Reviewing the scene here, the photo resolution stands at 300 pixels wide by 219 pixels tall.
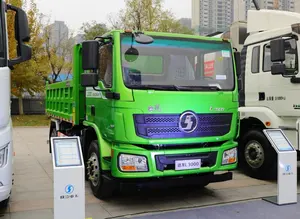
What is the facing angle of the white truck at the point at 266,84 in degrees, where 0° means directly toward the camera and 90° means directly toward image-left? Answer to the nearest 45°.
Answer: approximately 315°

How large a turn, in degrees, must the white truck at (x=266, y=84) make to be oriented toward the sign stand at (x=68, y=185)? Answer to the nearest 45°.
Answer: approximately 90° to its right

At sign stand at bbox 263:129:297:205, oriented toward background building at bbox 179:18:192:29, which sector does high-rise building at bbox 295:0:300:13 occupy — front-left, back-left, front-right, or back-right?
front-right

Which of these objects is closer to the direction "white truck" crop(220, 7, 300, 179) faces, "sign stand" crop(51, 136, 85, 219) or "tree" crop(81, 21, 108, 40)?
the sign stand

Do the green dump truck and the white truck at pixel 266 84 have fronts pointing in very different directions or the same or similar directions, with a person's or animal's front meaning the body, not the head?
same or similar directions

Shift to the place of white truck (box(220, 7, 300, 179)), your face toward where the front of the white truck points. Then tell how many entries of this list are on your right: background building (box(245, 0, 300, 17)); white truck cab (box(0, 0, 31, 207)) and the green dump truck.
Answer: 2

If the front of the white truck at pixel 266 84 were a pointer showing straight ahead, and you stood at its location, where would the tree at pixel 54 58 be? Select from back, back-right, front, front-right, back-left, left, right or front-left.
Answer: back

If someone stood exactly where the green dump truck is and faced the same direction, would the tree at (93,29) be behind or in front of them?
behind

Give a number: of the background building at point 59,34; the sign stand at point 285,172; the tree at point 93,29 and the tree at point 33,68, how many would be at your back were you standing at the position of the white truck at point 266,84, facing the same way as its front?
3

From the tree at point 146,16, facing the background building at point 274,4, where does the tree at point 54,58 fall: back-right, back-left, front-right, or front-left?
back-left

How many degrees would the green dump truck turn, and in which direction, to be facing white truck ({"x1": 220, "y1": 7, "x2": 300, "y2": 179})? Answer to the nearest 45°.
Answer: approximately 90° to its left

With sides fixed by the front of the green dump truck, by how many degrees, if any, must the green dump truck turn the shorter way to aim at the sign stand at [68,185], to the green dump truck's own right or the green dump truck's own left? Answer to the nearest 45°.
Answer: approximately 90° to the green dump truck's own right

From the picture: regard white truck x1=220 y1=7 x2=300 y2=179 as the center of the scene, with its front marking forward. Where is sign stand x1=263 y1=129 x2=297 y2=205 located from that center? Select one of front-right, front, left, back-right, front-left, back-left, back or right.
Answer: front-right

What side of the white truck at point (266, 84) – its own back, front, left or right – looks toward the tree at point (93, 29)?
back

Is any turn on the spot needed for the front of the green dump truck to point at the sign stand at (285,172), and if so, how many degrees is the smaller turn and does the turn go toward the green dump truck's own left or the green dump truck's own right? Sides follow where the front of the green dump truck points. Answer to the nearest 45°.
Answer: approximately 45° to the green dump truck's own left

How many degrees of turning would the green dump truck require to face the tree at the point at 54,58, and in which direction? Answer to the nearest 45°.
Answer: approximately 135° to its left

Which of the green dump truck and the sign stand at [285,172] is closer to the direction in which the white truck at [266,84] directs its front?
the sign stand

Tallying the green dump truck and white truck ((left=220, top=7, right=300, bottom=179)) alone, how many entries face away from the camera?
0
